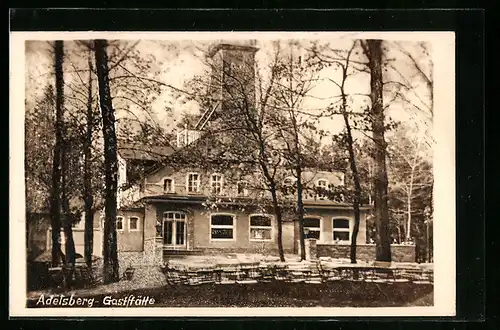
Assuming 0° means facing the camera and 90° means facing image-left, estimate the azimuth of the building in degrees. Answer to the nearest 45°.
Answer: approximately 0°
